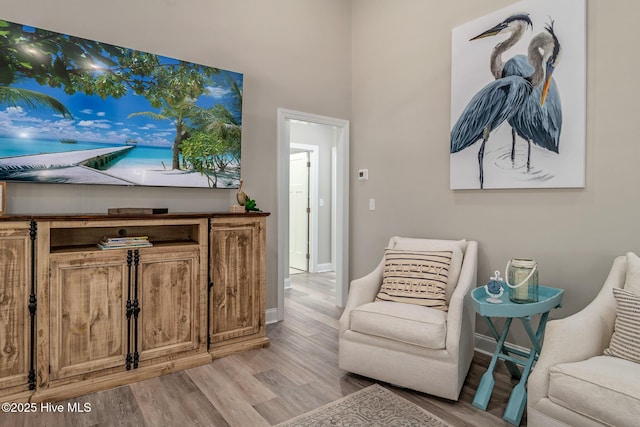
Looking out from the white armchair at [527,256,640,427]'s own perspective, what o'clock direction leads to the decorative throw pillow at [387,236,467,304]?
The decorative throw pillow is roughly at 3 o'clock from the white armchair.

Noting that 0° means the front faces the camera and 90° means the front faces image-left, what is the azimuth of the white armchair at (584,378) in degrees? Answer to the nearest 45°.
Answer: approximately 45°

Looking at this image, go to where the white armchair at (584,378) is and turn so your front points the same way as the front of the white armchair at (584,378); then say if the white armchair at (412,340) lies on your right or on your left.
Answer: on your right

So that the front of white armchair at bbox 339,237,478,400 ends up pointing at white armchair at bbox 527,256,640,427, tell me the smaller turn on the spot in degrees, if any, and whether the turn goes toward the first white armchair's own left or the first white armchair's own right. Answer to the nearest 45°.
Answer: approximately 90° to the first white armchair's own left

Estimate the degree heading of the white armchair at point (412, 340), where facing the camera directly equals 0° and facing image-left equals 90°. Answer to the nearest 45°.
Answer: approximately 45°
